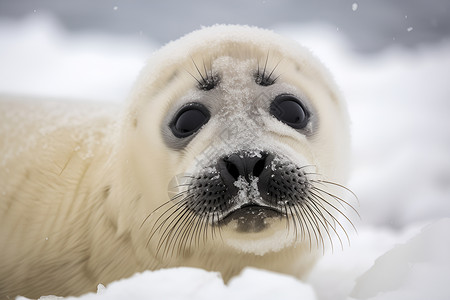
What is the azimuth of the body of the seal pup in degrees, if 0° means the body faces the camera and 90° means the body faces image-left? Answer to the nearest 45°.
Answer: approximately 315°
